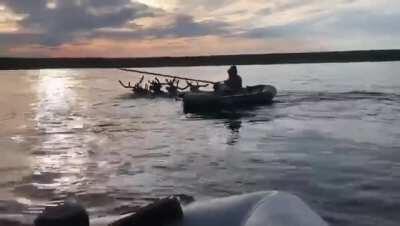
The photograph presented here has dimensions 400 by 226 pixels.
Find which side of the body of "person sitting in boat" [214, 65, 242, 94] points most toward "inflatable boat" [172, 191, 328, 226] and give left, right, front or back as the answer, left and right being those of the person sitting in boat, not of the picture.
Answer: left

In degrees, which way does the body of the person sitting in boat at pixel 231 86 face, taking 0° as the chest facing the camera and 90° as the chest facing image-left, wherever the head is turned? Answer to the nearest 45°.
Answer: approximately 90°
